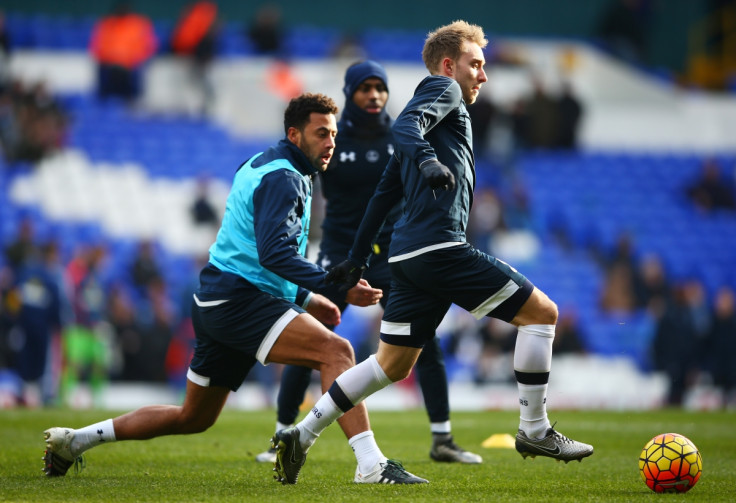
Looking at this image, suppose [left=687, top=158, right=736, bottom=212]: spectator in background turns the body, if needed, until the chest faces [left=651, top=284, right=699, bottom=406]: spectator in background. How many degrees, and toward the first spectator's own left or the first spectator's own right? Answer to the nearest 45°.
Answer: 0° — they already face them

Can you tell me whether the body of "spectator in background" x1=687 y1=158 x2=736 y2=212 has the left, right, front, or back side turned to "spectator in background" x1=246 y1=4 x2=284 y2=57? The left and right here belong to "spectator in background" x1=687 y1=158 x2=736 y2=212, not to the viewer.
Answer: right

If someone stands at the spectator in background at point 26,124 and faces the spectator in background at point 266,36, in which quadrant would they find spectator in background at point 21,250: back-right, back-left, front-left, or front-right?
back-right

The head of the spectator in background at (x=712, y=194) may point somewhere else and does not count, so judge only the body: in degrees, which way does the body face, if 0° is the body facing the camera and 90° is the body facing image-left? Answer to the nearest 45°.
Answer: approximately 0°

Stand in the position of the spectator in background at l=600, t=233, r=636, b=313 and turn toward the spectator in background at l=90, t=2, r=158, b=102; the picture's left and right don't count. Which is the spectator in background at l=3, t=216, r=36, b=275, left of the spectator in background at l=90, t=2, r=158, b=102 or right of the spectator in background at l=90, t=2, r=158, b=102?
left

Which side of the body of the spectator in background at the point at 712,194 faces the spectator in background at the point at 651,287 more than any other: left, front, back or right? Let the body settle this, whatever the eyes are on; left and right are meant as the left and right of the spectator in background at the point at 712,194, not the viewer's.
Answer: front

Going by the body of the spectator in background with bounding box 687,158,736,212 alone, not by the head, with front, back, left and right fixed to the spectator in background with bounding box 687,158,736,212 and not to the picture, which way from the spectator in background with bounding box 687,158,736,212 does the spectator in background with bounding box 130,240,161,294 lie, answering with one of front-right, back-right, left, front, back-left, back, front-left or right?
front-right

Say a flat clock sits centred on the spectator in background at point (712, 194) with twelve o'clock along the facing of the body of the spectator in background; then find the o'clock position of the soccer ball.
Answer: The soccer ball is roughly at 12 o'clock from the spectator in background.

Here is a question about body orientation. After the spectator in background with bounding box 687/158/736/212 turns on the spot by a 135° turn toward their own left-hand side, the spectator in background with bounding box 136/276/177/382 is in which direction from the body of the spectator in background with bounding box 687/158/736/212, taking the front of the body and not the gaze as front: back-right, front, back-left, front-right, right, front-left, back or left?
back

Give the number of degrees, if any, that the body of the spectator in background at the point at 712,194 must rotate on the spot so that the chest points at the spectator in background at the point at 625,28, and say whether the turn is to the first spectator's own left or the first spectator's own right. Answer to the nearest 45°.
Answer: approximately 135° to the first spectator's own right
